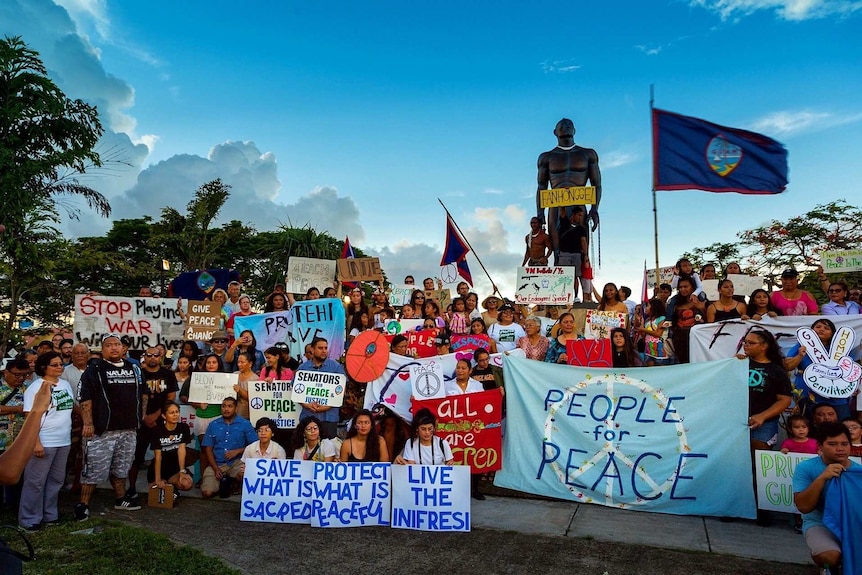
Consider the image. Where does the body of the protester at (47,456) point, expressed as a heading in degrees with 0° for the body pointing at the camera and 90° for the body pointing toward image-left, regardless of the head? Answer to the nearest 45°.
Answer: approximately 315°

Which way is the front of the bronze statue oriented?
toward the camera

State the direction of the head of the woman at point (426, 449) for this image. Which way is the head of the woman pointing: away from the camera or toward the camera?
toward the camera

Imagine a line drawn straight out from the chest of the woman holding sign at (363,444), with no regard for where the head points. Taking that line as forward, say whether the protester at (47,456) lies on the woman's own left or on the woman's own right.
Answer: on the woman's own right

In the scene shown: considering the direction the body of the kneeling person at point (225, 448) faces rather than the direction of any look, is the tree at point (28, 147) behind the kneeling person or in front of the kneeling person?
behind

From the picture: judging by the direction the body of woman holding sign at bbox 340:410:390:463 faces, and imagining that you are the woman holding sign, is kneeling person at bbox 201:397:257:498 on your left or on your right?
on your right

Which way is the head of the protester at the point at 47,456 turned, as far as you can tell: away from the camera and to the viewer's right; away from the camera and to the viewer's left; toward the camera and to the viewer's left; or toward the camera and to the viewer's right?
toward the camera and to the viewer's right

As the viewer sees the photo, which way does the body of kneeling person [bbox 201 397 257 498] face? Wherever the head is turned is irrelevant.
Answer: toward the camera

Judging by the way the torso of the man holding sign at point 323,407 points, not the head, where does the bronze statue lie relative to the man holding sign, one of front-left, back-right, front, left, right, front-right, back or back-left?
back-left

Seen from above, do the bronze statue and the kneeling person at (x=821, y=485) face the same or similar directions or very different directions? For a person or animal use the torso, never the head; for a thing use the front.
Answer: same or similar directions

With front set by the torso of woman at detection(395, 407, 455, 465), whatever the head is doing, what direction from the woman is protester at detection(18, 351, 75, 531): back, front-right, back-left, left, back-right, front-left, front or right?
right

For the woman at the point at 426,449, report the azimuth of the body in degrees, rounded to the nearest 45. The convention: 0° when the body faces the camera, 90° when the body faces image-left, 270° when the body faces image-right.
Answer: approximately 0°

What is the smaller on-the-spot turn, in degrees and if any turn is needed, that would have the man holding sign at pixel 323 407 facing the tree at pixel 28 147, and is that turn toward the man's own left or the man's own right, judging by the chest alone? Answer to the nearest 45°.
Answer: approximately 135° to the man's own right

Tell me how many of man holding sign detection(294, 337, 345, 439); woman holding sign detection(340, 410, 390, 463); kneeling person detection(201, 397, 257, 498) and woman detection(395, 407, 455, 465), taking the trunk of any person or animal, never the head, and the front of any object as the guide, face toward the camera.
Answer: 4

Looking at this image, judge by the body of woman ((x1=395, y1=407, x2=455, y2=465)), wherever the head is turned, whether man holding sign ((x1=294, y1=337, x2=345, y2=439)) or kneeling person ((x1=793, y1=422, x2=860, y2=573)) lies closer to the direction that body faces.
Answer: the kneeling person

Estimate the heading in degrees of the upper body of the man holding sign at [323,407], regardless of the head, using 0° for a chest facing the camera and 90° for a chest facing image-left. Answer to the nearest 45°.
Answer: approximately 0°
